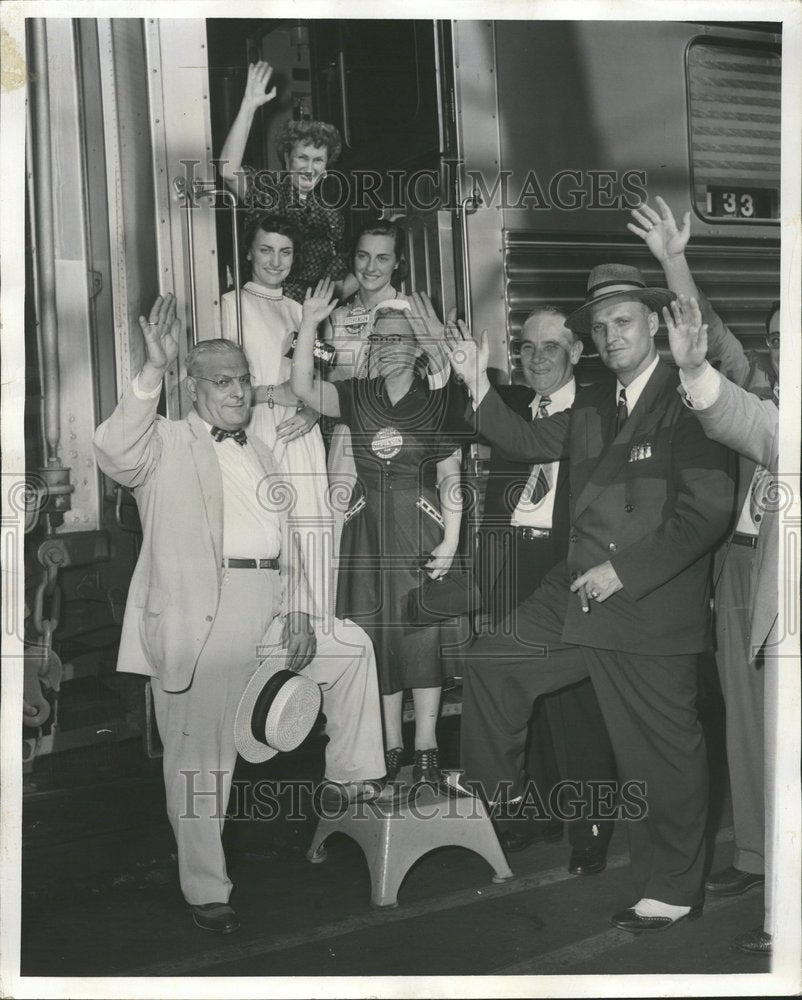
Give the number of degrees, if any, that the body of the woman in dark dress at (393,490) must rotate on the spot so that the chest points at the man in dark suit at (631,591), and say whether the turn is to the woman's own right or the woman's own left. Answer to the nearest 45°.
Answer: approximately 90° to the woman's own left

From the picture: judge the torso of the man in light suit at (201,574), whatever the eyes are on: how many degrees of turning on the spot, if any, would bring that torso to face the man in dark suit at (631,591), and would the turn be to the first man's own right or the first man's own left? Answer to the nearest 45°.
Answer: approximately 45° to the first man's own left

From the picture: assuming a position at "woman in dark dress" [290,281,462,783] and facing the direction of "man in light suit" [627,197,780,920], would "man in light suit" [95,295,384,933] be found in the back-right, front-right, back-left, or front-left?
back-right

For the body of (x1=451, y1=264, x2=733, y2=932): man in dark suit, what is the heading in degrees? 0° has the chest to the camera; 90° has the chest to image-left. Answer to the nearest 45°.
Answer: approximately 45°

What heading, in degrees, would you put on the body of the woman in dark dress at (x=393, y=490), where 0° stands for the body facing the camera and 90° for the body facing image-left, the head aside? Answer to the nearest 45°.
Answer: approximately 0°

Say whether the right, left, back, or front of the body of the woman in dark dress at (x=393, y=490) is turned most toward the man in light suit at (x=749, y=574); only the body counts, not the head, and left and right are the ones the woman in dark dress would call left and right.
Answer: left
